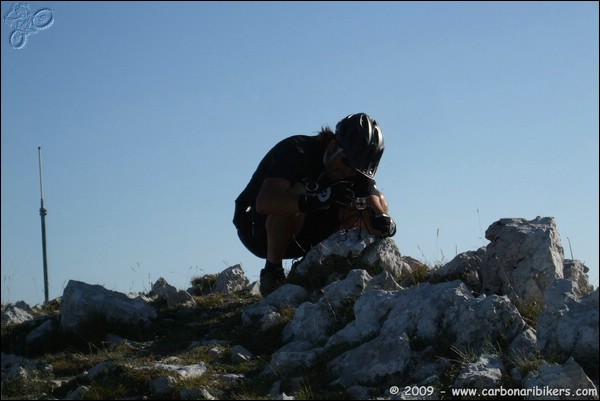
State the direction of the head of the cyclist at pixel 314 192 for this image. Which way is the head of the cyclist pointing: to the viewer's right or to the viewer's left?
to the viewer's right

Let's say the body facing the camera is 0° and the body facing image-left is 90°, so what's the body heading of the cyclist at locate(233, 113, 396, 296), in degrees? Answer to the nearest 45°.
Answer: approximately 315°
